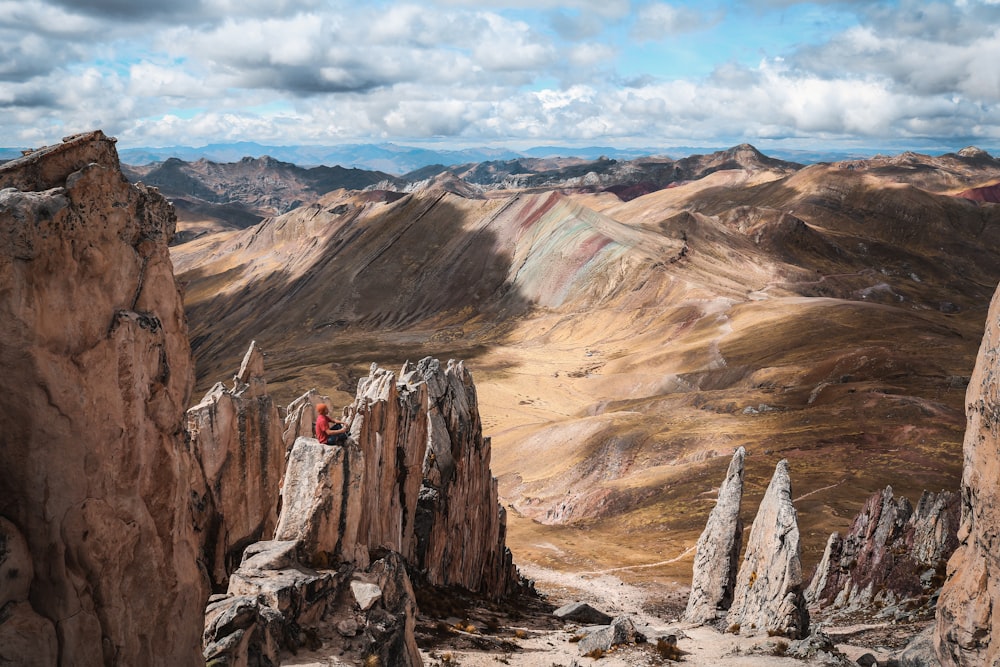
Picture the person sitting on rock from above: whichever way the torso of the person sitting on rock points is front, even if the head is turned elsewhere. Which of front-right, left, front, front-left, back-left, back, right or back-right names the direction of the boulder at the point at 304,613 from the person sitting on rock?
right

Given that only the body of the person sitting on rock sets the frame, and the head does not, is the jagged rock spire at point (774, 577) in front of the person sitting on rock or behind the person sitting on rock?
in front

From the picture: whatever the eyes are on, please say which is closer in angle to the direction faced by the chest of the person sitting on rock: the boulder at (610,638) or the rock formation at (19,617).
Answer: the boulder

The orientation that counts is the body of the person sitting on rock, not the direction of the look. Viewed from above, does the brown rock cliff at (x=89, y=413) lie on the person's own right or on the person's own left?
on the person's own right

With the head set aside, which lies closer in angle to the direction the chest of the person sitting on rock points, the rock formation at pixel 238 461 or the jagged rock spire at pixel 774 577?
the jagged rock spire

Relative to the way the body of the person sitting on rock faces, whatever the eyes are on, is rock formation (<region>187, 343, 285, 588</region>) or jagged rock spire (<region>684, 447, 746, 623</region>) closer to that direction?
the jagged rock spire

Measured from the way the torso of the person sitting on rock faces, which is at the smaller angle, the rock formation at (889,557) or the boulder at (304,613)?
the rock formation

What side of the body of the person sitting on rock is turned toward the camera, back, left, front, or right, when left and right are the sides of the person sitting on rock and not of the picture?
right
